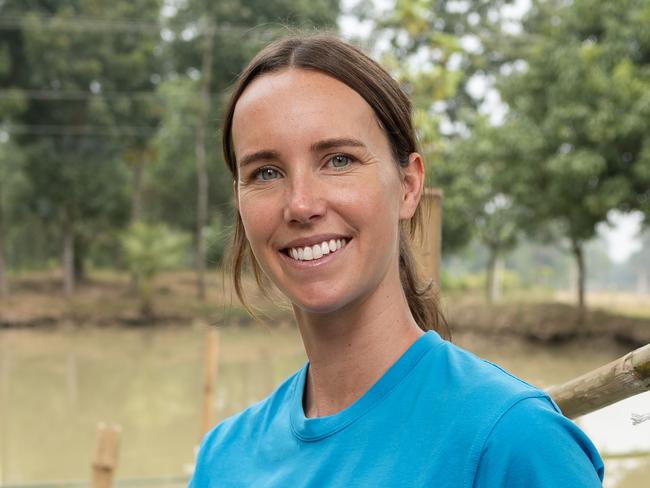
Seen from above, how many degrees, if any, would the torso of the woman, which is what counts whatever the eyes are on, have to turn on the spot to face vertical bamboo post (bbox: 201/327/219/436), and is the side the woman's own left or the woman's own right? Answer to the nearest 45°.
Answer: approximately 135° to the woman's own right

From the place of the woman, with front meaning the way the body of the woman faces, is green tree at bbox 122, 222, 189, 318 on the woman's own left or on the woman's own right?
on the woman's own right

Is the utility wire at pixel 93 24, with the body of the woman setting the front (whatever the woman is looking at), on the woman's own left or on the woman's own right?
on the woman's own right

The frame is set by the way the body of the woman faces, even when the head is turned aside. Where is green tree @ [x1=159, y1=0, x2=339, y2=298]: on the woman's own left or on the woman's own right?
on the woman's own right

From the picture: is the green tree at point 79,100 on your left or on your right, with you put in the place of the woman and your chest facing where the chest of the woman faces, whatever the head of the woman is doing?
on your right
